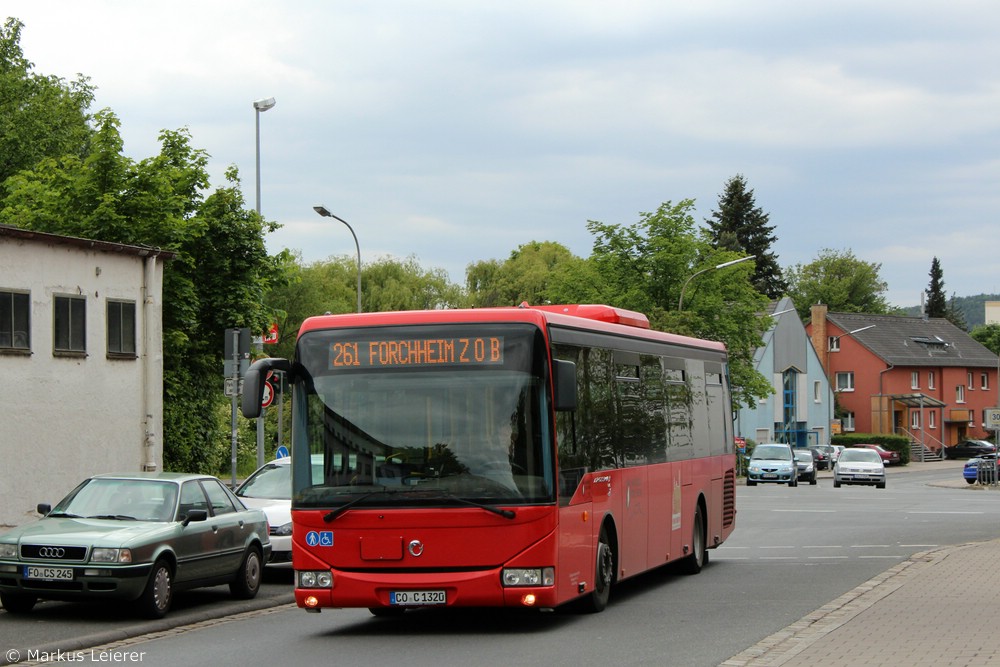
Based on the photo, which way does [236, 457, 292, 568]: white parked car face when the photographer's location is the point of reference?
facing the viewer and to the left of the viewer

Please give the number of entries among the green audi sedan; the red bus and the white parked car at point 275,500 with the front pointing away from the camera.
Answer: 0

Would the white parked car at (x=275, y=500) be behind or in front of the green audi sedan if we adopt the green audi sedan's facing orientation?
behind

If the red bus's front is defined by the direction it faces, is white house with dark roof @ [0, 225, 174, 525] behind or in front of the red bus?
behind

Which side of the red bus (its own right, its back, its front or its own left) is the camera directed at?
front

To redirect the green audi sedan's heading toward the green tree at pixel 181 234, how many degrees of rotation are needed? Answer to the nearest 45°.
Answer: approximately 135° to its right

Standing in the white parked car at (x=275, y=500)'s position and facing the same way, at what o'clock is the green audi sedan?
The green audi sedan is roughly at 11 o'clock from the white parked car.

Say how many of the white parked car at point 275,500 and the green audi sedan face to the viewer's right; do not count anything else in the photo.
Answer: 0

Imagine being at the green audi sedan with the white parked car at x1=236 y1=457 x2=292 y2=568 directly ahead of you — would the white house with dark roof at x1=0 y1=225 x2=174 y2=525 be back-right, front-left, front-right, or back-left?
front-left

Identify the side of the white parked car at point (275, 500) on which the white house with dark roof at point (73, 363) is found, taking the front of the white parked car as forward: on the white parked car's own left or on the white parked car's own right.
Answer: on the white parked car's own right
